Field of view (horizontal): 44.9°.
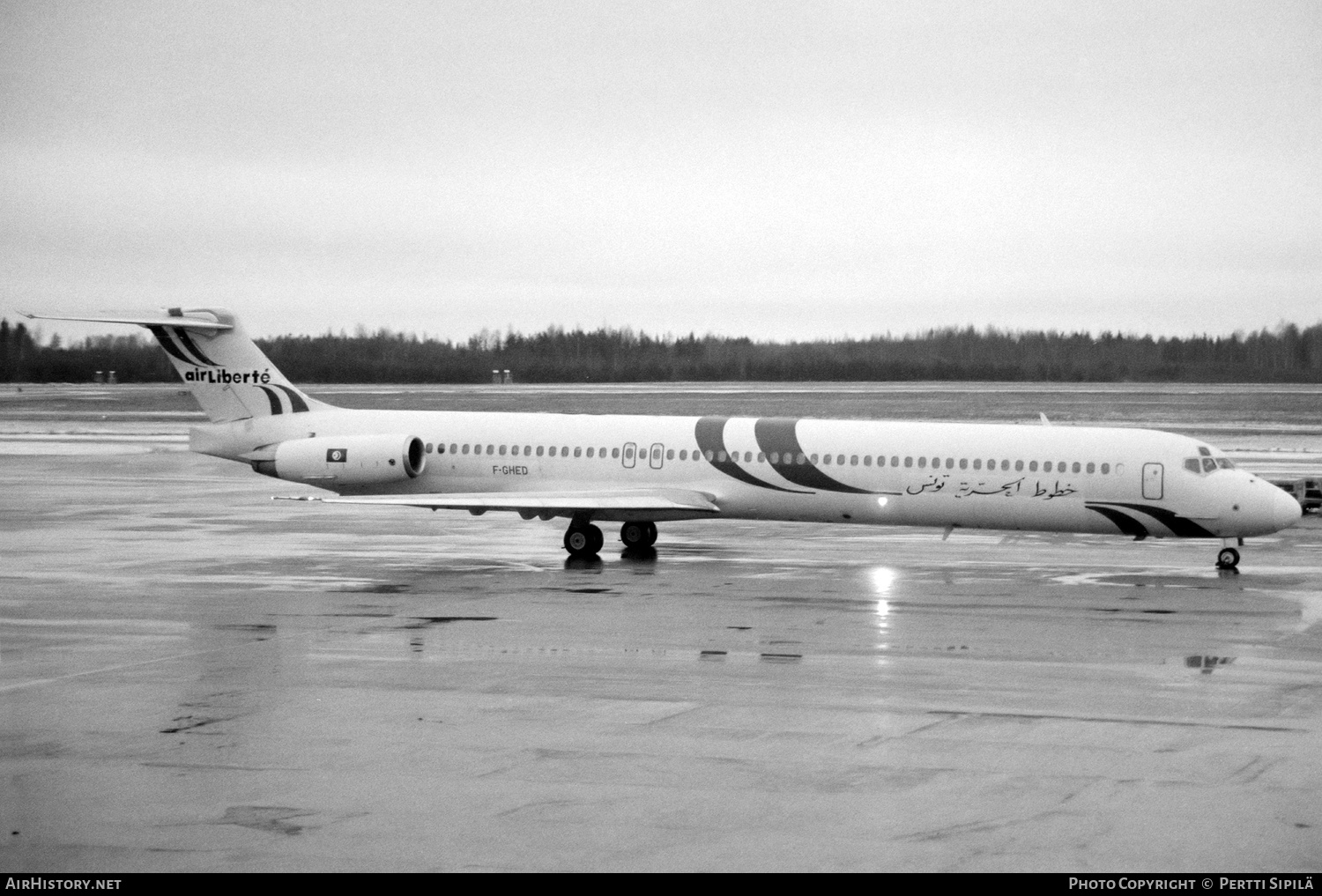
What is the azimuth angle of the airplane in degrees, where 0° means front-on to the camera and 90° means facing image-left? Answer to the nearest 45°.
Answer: approximately 315°
